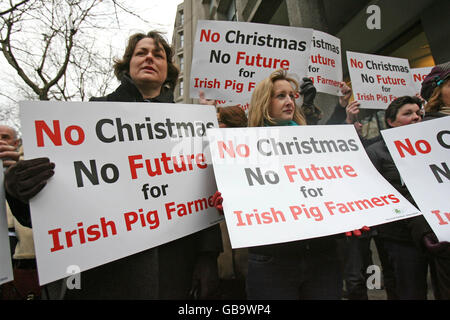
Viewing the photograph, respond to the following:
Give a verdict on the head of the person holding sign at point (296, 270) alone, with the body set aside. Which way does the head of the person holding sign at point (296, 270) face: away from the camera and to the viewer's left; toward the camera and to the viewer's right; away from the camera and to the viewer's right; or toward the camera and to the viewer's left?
toward the camera and to the viewer's right

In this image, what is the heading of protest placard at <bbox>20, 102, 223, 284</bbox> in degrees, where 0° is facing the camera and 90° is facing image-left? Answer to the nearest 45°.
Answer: approximately 315°

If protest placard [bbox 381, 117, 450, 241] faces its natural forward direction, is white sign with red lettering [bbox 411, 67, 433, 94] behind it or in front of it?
behind

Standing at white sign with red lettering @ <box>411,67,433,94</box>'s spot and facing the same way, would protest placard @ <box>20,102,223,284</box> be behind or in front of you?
in front

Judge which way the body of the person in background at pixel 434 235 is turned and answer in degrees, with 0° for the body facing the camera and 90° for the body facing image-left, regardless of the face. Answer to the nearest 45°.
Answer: approximately 315°

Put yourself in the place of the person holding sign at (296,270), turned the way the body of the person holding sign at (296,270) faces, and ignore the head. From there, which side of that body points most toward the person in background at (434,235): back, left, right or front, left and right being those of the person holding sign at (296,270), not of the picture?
left

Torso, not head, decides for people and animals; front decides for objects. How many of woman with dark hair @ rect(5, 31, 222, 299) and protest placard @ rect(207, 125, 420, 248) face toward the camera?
2

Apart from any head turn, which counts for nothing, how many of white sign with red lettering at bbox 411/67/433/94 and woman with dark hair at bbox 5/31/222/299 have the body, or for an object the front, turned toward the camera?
2
